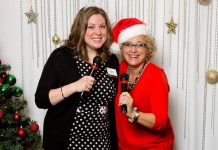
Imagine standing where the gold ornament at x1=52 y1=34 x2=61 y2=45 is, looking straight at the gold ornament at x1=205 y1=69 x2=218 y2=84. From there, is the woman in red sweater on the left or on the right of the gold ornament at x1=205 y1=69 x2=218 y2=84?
right

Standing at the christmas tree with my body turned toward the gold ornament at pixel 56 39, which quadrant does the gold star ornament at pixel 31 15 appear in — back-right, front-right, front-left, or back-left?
front-left

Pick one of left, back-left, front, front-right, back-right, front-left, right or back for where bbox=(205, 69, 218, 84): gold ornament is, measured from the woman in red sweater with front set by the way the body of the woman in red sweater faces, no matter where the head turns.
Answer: back

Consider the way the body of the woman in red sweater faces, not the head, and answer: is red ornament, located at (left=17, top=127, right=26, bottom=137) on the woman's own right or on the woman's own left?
on the woman's own right

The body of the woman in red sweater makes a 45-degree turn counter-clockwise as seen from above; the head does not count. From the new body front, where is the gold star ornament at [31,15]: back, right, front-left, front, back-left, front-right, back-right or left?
back-right

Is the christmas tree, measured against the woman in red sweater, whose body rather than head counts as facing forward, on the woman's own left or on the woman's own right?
on the woman's own right

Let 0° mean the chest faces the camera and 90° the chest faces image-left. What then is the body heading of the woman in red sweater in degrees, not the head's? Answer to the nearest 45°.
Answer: approximately 45°

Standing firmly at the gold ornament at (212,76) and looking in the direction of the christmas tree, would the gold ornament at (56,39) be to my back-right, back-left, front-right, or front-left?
front-right

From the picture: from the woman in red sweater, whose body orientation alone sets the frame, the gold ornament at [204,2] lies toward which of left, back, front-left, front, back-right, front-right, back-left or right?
back
